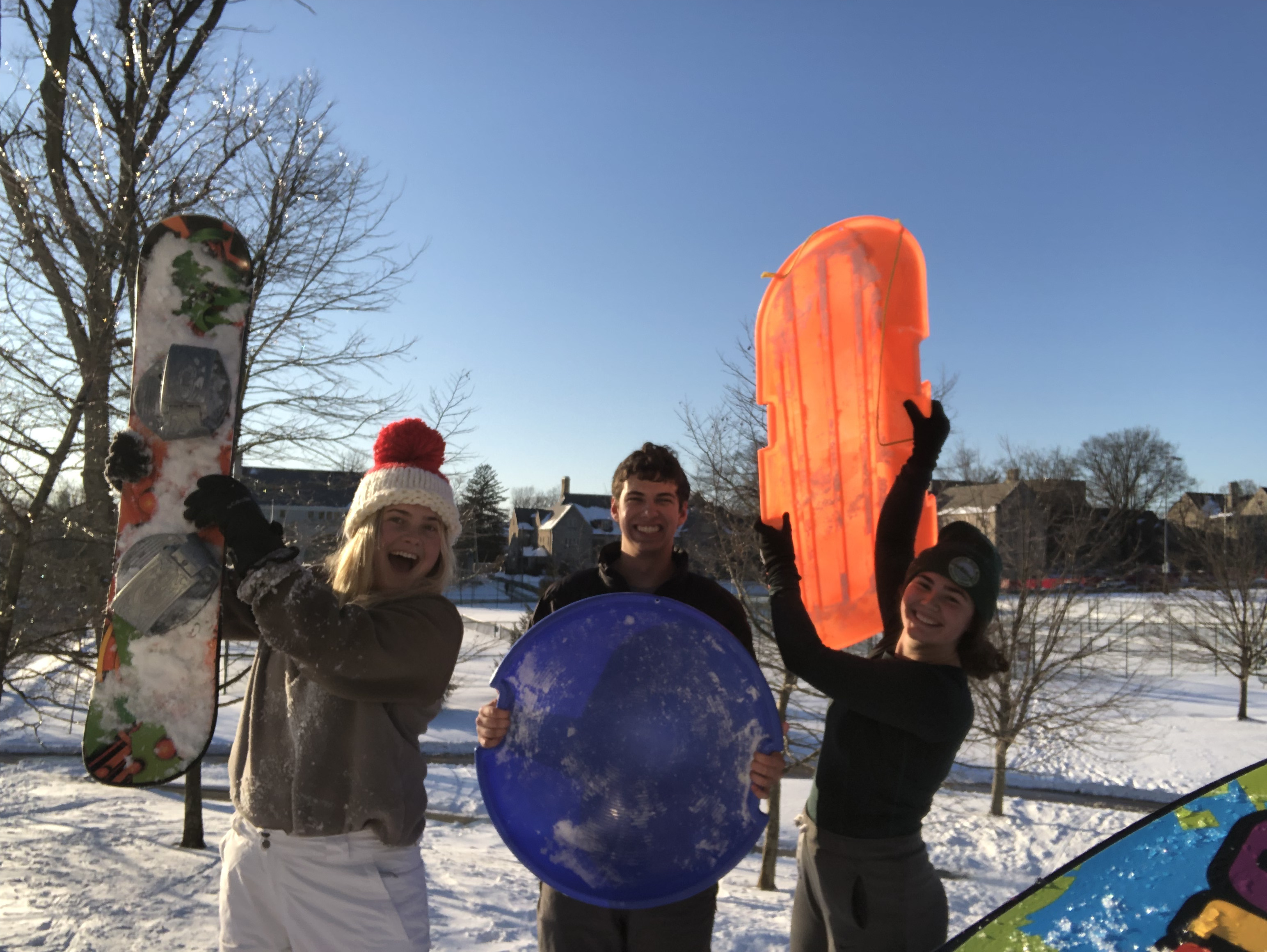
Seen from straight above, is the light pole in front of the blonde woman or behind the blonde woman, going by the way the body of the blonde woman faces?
behind

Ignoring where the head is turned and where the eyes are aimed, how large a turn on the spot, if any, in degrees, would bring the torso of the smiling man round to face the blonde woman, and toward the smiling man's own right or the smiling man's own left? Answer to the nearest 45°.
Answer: approximately 45° to the smiling man's own right

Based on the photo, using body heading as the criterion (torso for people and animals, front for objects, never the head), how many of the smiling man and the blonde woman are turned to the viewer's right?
0

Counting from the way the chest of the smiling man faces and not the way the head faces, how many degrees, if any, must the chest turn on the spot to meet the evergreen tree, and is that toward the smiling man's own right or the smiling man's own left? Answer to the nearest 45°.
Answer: approximately 180°

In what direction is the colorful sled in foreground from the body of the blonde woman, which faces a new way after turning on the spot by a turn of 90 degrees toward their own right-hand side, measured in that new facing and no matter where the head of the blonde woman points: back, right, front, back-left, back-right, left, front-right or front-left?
back

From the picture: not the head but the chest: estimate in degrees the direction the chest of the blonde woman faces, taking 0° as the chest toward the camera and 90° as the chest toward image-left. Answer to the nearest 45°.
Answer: approximately 45°

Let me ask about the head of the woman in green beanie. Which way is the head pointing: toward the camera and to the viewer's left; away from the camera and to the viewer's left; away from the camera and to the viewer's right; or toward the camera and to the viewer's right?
toward the camera and to the viewer's left

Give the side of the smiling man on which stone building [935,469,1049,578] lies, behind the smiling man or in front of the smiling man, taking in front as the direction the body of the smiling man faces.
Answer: behind
